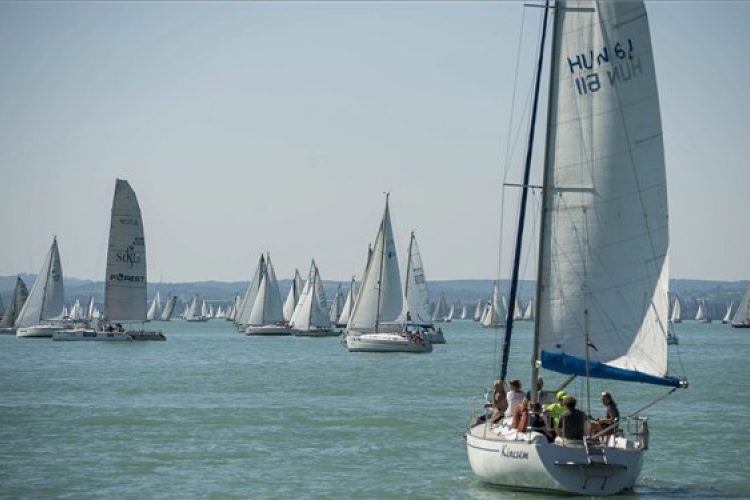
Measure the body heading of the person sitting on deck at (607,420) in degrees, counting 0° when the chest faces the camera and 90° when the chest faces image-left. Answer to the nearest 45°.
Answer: approximately 90°

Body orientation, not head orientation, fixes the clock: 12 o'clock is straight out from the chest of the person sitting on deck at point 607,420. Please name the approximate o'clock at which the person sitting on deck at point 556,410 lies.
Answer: the person sitting on deck at point 556,410 is roughly at 11 o'clock from the person sitting on deck at point 607,420.

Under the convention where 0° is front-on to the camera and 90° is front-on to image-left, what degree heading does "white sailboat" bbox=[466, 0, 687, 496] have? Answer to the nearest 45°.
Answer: approximately 135°

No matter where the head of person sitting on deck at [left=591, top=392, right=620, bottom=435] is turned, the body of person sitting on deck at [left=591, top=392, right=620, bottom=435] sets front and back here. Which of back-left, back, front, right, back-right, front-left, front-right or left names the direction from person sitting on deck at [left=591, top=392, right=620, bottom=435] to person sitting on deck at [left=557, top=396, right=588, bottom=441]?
front-left
